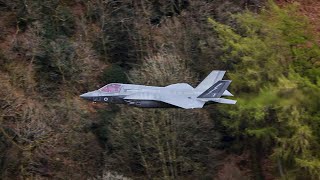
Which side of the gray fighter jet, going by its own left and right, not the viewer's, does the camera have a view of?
left
